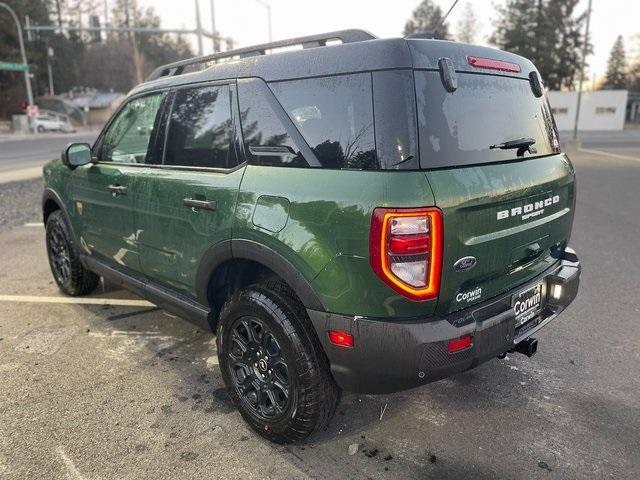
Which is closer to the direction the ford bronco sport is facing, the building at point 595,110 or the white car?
the white car

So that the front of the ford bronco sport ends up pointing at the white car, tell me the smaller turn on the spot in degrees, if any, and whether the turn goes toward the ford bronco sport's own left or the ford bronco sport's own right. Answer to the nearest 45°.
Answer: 0° — it already faces it

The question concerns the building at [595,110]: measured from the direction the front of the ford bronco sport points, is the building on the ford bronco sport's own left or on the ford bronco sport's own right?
on the ford bronco sport's own right

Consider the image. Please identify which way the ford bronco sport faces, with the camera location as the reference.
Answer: facing away from the viewer and to the left of the viewer
